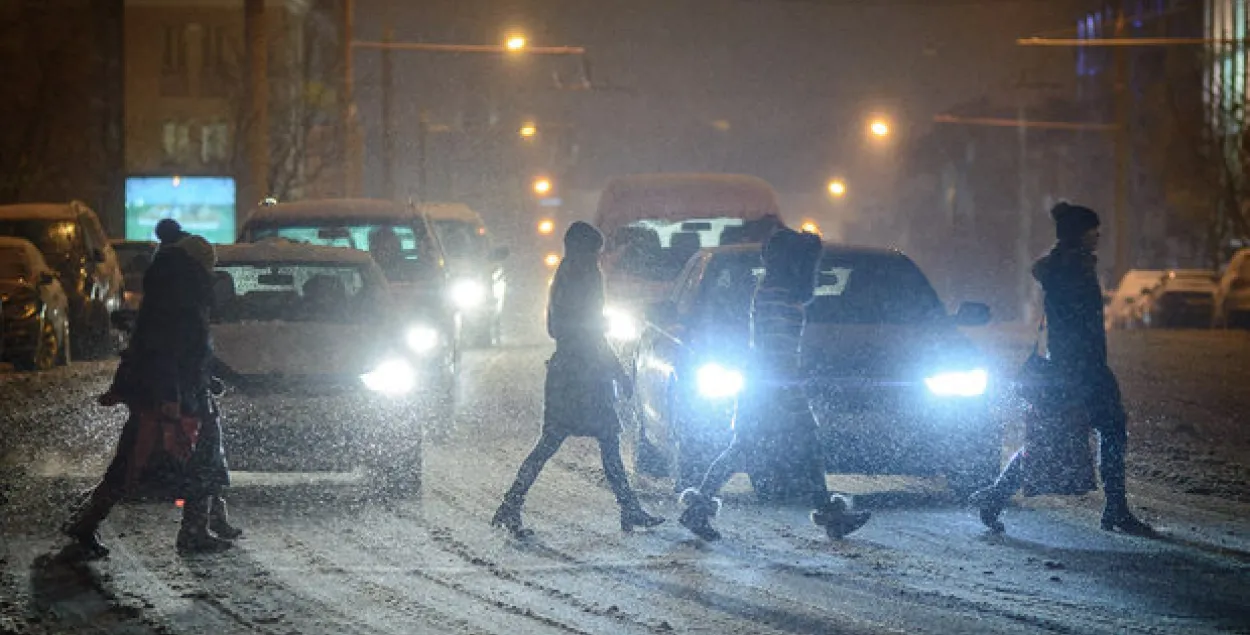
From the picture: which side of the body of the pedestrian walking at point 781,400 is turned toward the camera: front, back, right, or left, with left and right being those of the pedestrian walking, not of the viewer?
right

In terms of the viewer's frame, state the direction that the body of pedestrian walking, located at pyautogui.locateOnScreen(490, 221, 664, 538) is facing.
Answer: to the viewer's right

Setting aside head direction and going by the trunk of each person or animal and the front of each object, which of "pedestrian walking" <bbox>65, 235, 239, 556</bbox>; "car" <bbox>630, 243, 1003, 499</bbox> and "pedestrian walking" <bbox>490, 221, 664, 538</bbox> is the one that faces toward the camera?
the car

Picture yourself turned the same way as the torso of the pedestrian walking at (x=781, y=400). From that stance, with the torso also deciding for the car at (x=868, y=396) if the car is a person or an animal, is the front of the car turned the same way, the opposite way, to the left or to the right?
to the right

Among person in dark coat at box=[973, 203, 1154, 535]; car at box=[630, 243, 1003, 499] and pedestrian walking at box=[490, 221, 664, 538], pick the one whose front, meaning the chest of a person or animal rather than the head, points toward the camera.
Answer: the car

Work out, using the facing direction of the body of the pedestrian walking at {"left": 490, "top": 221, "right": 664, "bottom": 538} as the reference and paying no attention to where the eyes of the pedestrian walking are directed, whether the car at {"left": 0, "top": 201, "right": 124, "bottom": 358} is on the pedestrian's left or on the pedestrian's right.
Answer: on the pedestrian's left

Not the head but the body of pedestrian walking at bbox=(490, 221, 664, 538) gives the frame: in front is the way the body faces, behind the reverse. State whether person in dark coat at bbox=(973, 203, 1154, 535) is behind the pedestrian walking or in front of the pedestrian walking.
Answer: in front

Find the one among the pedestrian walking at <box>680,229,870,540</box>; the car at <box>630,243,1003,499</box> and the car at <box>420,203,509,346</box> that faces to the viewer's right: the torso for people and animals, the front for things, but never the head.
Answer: the pedestrian walking
